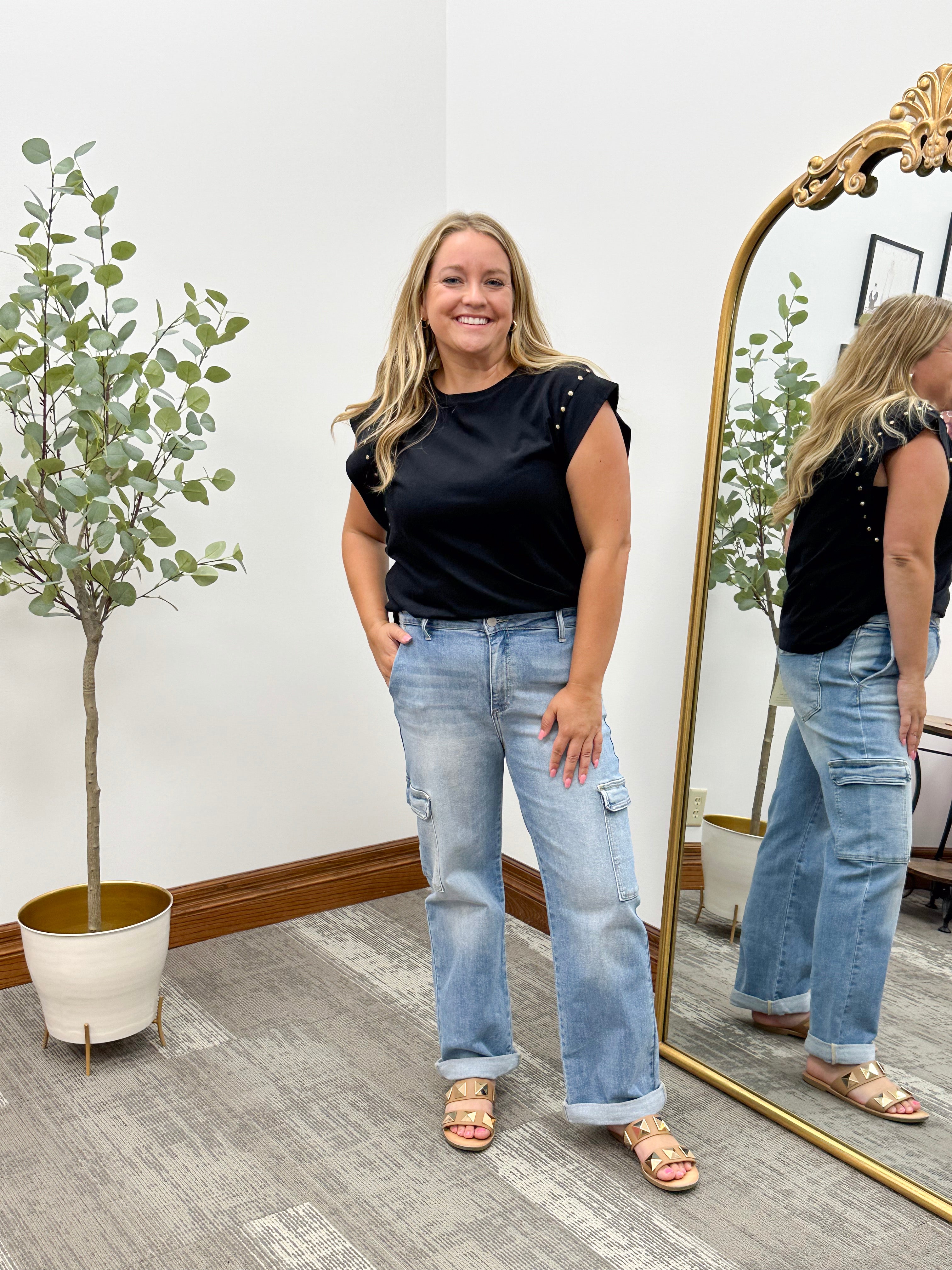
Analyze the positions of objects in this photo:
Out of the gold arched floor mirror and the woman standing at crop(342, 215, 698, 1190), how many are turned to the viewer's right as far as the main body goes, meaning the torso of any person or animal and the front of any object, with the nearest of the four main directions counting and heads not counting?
0

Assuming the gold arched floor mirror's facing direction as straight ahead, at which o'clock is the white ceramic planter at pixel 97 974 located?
The white ceramic planter is roughly at 1 o'clock from the gold arched floor mirror.

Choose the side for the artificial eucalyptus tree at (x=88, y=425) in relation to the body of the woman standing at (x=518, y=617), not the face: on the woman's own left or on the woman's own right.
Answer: on the woman's own right

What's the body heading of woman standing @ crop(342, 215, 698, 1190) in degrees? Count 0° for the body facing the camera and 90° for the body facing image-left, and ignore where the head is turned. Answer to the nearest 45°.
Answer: approximately 0°
